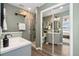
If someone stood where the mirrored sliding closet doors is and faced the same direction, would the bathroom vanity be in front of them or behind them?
in front

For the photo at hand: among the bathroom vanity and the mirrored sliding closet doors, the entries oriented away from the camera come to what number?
0

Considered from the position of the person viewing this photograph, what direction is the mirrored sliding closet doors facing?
facing the viewer and to the left of the viewer

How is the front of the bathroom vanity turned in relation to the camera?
facing the viewer and to the right of the viewer

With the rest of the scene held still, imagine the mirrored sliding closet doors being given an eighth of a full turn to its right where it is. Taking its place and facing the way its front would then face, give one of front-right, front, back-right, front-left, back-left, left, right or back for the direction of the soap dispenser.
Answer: front-left

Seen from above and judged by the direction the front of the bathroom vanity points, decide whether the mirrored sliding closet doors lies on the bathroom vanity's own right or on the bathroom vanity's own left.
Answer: on the bathroom vanity's own left
